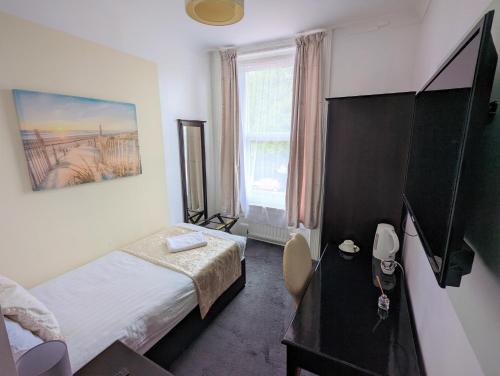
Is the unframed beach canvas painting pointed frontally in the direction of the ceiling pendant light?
yes

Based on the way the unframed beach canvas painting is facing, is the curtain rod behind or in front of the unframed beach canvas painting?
in front

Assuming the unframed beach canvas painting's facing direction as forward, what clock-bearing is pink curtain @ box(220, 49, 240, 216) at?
The pink curtain is roughly at 10 o'clock from the unframed beach canvas painting.

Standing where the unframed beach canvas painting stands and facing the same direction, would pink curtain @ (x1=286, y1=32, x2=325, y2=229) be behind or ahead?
ahead

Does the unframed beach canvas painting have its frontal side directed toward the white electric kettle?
yes

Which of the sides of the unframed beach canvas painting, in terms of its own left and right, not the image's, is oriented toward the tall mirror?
left
